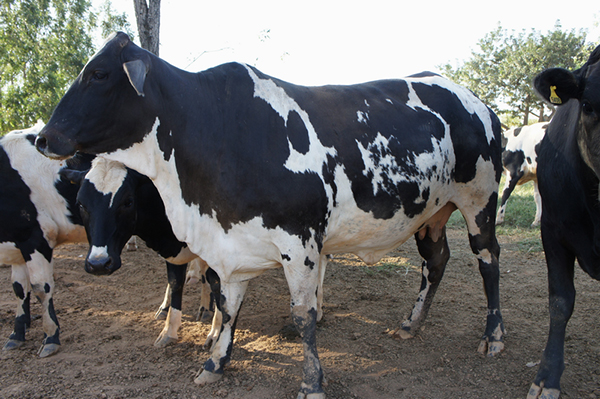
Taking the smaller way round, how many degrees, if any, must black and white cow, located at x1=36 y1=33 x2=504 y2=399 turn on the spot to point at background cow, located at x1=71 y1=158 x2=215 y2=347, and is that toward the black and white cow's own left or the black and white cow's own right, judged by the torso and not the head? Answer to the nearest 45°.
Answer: approximately 90° to the black and white cow's own right

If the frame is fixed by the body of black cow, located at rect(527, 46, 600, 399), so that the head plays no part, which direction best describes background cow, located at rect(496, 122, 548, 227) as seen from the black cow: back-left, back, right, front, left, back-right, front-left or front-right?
back

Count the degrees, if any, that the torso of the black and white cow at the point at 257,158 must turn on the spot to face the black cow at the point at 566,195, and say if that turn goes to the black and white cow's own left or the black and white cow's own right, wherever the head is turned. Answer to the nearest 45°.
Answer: approximately 135° to the black and white cow's own left

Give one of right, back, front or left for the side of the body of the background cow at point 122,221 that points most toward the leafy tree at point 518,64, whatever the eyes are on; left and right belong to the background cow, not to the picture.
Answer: back

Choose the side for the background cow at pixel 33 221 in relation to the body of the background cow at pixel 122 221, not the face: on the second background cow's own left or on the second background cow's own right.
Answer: on the second background cow's own right

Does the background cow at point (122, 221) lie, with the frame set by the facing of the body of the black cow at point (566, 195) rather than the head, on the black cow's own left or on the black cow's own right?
on the black cow's own right

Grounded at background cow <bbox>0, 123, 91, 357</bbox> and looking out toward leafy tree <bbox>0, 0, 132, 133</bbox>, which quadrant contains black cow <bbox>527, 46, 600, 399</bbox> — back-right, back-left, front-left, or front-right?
back-right

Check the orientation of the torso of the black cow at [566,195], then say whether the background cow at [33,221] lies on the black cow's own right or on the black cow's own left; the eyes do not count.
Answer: on the black cow's own right

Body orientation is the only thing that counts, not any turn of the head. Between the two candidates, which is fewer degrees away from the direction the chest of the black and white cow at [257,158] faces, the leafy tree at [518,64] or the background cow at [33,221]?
the background cow

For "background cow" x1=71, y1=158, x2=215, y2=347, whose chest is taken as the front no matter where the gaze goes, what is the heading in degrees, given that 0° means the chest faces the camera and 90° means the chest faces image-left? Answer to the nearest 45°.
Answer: approximately 45°

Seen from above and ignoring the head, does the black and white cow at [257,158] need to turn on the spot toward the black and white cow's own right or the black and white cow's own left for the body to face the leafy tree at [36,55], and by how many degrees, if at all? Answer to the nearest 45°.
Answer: approximately 90° to the black and white cow's own right

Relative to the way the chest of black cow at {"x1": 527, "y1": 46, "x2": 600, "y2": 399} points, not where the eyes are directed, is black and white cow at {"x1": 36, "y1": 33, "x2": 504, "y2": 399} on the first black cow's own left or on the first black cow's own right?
on the first black cow's own right

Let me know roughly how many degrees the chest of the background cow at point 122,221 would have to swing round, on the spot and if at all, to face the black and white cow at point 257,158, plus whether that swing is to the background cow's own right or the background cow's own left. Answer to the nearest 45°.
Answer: approximately 90° to the background cow's own left

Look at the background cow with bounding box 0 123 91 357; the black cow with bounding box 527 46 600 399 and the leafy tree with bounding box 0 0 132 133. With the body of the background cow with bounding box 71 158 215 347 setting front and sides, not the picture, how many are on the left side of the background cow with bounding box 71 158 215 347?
1

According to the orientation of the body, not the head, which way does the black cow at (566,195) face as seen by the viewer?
toward the camera
